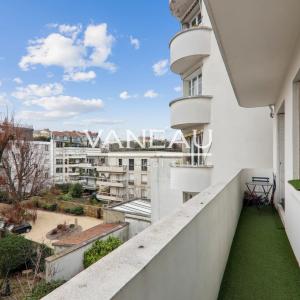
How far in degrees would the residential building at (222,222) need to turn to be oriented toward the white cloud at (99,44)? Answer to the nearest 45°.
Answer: approximately 90° to its right

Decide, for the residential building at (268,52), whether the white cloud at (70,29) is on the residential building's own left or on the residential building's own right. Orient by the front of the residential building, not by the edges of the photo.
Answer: on the residential building's own right

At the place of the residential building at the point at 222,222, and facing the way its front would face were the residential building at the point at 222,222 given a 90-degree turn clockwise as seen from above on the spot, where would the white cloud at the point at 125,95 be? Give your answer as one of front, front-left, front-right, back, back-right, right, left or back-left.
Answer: front

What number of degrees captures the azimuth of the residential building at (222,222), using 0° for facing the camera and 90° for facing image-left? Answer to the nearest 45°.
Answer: approximately 90°

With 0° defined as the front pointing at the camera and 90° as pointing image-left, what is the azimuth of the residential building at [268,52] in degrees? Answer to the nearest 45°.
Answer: approximately 90°
